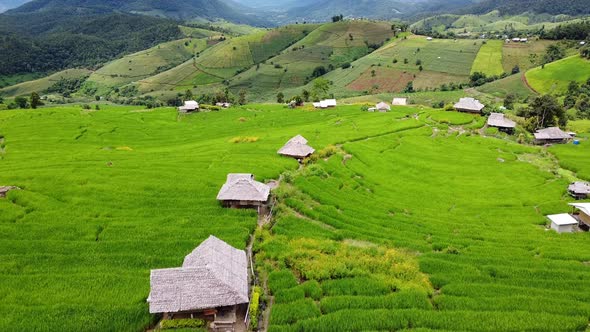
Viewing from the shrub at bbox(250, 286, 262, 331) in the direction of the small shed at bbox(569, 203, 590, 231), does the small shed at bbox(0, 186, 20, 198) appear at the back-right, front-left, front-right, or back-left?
back-left

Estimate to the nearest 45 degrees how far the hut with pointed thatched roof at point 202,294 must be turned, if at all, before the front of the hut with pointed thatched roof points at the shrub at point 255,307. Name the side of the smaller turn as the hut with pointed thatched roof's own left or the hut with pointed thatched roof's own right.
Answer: approximately 90° to the hut with pointed thatched roof's own left

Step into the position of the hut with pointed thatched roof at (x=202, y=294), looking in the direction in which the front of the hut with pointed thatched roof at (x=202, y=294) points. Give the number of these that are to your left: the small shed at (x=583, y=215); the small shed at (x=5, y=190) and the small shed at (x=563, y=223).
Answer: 2

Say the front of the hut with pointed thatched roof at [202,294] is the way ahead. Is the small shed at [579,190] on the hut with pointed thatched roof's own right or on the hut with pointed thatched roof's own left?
on the hut with pointed thatched roof's own left

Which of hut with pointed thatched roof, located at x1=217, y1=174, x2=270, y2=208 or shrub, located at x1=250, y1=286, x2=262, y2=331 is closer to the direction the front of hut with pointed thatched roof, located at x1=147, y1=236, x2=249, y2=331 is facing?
the shrub

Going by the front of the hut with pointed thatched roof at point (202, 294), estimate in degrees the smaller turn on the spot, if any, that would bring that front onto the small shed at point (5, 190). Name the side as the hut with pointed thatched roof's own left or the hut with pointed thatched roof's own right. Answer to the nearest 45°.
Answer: approximately 135° to the hut with pointed thatched roof's own right

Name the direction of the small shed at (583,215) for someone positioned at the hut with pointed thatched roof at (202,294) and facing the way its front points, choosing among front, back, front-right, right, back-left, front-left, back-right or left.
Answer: left

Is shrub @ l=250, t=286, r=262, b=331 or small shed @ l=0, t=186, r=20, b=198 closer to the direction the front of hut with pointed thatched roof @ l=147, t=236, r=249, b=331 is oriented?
the shrub

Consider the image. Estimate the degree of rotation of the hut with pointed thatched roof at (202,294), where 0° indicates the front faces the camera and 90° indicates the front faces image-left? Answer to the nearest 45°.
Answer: approximately 0°

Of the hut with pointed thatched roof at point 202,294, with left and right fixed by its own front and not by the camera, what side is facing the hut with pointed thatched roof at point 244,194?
back

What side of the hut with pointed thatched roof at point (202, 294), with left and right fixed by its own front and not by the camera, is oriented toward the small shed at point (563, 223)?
left
